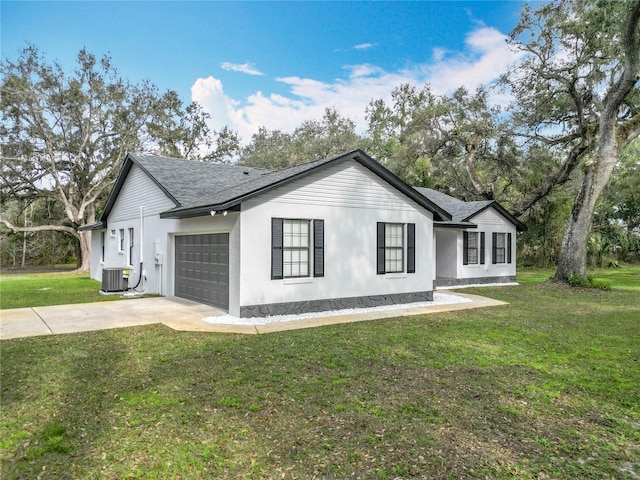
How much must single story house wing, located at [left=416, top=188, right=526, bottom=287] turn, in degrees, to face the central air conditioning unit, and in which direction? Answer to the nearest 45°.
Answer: approximately 90° to its right
